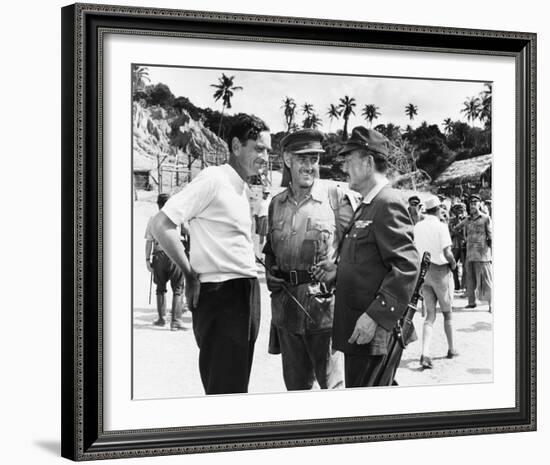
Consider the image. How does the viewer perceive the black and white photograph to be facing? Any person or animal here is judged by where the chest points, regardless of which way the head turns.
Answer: facing the viewer and to the right of the viewer
